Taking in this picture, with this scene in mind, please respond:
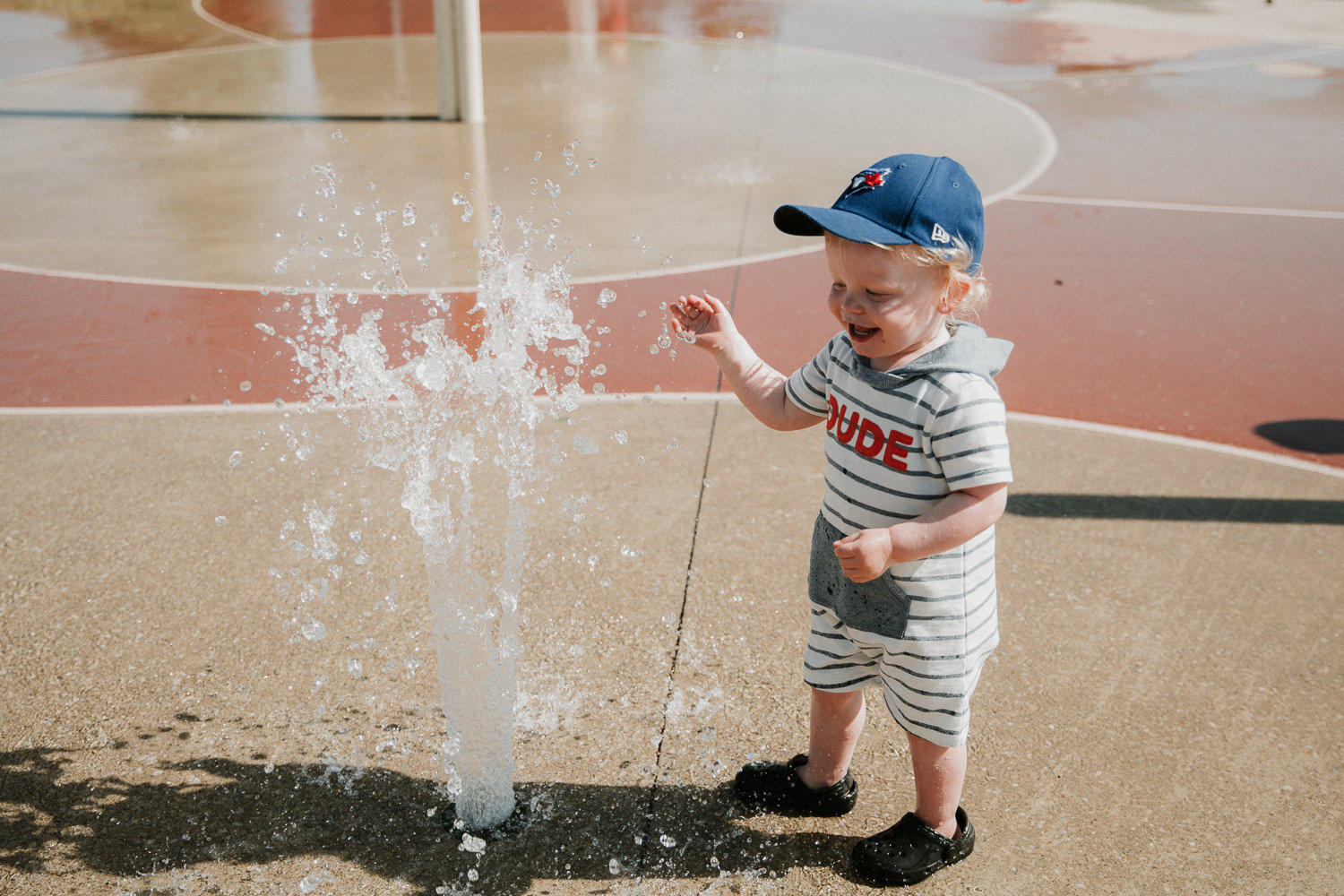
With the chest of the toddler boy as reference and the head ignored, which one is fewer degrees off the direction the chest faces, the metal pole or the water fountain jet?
the water fountain jet

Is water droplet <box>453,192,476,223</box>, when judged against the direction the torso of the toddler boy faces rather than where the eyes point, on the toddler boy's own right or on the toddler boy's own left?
on the toddler boy's own right

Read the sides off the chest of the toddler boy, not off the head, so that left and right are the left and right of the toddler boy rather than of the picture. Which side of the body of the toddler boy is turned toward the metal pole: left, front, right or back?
right

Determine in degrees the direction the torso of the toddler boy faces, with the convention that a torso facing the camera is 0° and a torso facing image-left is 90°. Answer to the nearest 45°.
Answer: approximately 45°

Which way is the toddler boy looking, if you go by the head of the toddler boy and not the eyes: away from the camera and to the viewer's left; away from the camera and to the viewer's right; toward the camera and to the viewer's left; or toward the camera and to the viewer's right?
toward the camera and to the viewer's left

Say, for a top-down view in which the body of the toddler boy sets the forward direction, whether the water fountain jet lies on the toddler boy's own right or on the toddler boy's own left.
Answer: on the toddler boy's own right
